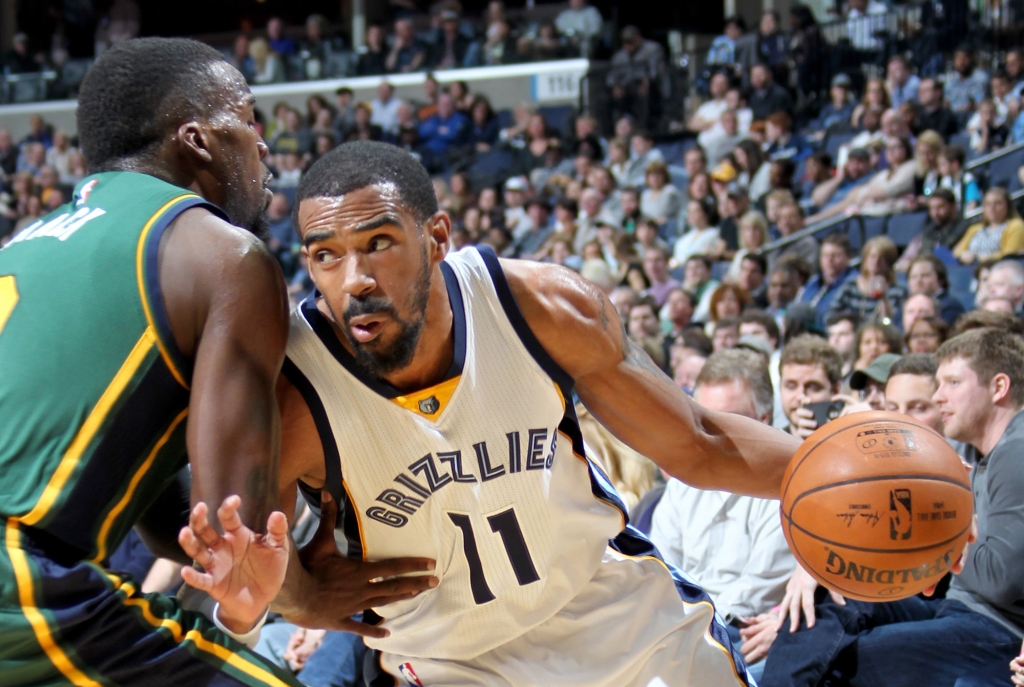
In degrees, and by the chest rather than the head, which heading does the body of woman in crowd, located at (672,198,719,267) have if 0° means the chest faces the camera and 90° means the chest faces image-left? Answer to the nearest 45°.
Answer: approximately 45°

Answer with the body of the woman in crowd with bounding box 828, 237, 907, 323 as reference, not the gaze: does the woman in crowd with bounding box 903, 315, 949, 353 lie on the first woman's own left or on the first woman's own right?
on the first woman's own left

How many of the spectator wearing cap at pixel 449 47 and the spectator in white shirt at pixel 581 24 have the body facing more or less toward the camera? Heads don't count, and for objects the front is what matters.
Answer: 2

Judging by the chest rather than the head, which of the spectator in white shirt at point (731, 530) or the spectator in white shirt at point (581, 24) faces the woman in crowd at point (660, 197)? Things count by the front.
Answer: the spectator in white shirt at point (581, 24)

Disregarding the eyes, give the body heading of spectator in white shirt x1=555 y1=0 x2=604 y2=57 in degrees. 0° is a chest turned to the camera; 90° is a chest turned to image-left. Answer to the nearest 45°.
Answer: approximately 0°

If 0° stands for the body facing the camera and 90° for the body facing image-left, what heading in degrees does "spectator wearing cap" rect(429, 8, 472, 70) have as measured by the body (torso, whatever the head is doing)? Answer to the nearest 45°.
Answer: approximately 0°

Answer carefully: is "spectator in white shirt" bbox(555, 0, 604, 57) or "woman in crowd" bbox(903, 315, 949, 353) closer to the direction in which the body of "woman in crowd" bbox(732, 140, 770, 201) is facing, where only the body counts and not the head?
the woman in crowd

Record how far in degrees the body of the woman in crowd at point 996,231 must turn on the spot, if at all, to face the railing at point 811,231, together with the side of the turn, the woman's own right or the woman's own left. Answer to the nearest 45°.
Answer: approximately 90° to the woman's own right
